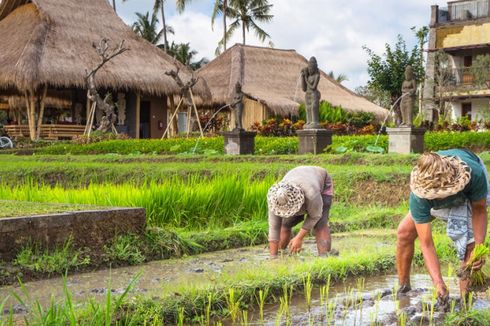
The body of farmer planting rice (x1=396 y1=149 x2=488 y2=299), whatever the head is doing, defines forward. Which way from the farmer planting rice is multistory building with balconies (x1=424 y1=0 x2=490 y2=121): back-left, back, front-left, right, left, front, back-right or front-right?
back

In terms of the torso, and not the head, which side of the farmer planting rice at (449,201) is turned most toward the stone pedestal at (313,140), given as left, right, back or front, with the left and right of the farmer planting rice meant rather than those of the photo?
back

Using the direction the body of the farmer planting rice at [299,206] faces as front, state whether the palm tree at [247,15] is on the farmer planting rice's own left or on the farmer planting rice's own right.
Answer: on the farmer planting rice's own right

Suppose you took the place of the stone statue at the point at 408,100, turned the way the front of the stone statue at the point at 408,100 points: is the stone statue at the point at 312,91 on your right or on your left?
on your right

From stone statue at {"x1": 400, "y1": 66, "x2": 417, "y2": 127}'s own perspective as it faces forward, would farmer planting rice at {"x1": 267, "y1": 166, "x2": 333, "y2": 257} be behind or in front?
in front

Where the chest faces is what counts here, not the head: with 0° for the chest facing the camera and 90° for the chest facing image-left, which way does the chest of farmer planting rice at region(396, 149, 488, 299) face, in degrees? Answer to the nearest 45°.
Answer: approximately 0°

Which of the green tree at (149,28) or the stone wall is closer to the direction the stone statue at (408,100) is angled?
the stone wall

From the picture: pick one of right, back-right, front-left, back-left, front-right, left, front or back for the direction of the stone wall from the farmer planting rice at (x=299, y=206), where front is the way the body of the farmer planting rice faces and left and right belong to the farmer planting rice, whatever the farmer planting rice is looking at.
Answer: front-right

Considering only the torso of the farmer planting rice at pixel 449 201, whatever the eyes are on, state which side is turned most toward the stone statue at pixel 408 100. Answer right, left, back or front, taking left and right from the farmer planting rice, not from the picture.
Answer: back

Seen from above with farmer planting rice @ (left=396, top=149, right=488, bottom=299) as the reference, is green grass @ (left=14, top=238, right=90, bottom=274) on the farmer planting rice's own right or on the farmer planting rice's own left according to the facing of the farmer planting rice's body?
on the farmer planting rice's own right

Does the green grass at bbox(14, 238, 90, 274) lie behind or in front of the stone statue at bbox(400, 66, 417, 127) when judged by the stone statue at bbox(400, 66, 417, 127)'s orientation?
in front

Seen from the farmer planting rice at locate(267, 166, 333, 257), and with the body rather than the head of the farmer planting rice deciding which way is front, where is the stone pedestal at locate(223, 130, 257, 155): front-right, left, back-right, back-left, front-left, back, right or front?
back-right
